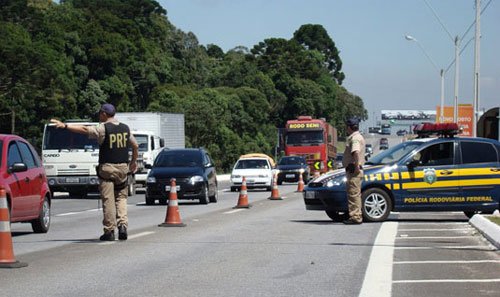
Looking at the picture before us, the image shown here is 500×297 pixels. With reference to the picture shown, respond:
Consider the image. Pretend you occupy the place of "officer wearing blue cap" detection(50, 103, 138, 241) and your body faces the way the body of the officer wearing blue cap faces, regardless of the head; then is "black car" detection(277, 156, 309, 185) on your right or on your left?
on your right

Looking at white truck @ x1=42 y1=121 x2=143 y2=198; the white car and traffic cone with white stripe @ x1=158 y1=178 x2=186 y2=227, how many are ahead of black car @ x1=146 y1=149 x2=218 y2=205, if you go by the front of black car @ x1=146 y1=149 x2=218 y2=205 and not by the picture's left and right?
1

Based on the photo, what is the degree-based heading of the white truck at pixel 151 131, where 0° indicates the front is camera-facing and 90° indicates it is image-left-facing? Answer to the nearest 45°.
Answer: approximately 45°

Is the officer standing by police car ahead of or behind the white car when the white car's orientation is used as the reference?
ahead

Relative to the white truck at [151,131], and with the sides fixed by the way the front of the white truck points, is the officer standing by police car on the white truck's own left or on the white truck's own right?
on the white truck's own left

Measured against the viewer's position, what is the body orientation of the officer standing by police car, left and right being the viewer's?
facing to the left of the viewer

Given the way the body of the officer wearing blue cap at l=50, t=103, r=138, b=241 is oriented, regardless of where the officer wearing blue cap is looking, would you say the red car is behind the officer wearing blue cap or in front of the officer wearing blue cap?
in front

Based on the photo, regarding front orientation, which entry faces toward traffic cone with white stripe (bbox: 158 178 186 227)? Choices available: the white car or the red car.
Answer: the white car
